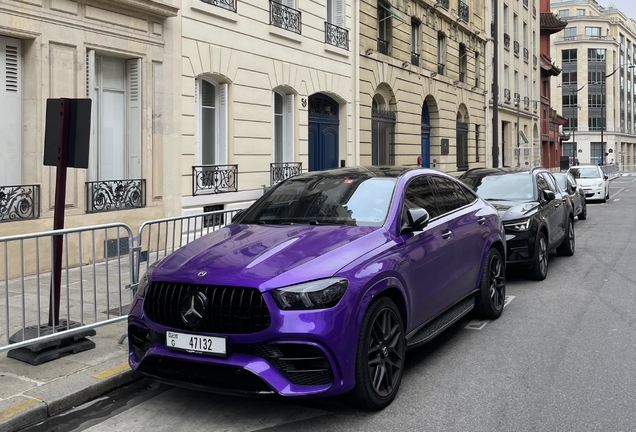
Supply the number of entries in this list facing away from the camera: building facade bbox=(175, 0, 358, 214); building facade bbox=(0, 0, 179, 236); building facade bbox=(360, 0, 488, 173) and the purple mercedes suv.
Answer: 0

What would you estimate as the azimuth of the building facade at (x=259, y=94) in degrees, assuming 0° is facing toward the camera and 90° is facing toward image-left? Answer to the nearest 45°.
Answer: approximately 315°

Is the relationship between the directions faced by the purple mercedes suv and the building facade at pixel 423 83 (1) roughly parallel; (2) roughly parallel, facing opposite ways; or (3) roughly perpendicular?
roughly perpendicular

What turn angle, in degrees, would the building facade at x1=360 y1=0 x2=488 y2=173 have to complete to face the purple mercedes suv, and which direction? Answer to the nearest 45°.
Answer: approximately 45° to its right

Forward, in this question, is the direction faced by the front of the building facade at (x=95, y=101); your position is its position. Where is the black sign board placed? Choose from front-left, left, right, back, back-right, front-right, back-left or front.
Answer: front-right

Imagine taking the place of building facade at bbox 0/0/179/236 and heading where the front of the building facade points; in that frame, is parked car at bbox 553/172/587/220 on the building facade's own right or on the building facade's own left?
on the building facade's own left

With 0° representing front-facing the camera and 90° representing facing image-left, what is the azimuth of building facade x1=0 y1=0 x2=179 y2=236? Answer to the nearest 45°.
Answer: approximately 315°

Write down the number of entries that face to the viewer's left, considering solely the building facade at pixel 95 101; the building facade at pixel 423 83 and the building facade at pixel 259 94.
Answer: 0

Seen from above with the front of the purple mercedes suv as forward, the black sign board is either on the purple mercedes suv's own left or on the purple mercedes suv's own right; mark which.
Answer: on the purple mercedes suv's own right

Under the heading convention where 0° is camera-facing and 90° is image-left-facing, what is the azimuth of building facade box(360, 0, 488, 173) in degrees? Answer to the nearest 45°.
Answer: approximately 315°

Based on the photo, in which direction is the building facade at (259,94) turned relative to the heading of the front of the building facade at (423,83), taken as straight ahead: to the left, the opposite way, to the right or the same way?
the same way

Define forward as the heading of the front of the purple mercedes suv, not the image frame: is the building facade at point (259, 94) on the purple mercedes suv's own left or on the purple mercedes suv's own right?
on the purple mercedes suv's own right

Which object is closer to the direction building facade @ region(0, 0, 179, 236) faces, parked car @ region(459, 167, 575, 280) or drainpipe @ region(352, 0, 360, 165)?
the parked car

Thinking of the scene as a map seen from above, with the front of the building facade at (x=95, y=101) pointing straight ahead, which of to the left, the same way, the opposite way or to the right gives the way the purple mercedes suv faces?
to the right

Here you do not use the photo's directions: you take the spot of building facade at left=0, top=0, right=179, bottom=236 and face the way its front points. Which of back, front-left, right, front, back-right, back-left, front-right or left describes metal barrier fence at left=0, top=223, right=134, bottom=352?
front-right

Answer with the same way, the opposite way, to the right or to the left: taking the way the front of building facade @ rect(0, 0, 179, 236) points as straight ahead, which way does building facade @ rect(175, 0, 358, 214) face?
the same way
